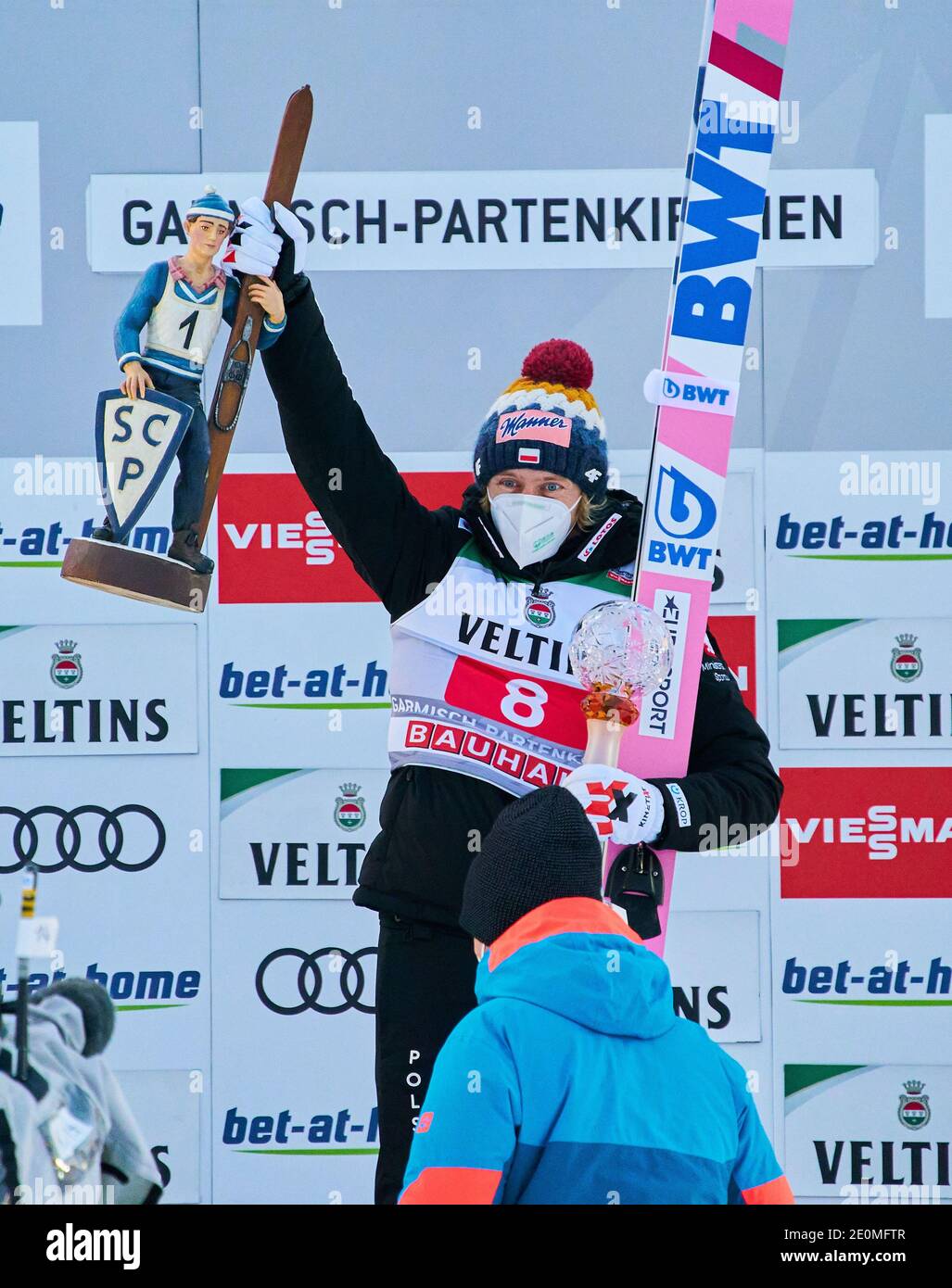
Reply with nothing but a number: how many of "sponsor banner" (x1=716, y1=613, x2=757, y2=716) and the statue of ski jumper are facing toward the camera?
2

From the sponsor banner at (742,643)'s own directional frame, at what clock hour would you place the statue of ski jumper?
The statue of ski jumper is roughly at 1 o'clock from the sponsor banner.

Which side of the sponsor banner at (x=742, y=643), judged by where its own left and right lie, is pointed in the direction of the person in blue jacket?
front

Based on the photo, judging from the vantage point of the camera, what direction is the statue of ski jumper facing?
facing the viewer

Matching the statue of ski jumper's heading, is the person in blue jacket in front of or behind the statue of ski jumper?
in front

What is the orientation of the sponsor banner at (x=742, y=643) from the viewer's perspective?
toward the camera

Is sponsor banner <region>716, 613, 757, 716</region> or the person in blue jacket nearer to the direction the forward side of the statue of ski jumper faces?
the person in blue jacket

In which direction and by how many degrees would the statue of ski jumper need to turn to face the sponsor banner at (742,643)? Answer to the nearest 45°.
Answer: approximately 135° to its left
